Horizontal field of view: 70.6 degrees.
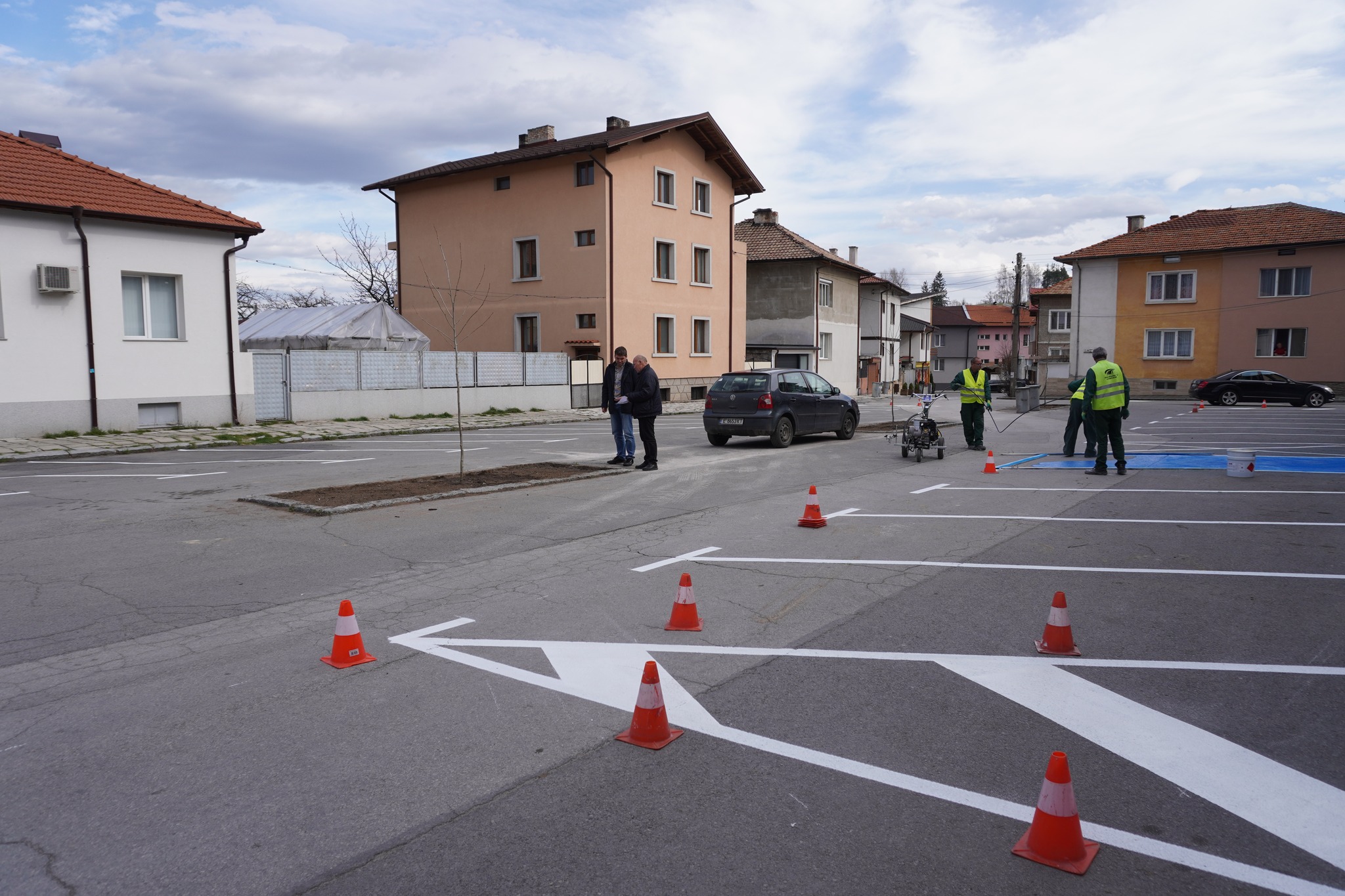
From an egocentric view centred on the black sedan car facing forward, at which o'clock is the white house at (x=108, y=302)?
The white house is roughly at 4 o'clock from the black sedan car.

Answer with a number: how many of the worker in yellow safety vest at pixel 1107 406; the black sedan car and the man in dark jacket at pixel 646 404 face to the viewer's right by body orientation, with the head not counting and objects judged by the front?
1

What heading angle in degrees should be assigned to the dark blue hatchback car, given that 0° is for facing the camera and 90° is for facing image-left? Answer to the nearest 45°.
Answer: approximately 225°

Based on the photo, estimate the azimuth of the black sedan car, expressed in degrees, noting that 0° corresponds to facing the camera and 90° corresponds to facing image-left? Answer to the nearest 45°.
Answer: approximately 270°

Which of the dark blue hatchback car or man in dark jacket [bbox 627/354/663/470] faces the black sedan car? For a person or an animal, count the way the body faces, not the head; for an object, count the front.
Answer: the dark blue hatchback car

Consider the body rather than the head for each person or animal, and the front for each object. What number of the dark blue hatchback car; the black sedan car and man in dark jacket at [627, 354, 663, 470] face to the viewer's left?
1

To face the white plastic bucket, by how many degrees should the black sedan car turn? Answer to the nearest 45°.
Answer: approximately 90° to its right

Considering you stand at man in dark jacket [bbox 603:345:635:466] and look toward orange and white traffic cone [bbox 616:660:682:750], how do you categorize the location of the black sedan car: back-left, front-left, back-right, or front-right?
back-left

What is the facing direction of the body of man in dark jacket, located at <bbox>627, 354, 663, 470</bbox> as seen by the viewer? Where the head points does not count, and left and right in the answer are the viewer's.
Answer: facing to the left of the viewer

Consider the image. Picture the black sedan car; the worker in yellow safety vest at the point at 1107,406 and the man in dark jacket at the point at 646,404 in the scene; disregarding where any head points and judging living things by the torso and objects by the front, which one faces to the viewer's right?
the black sedan car

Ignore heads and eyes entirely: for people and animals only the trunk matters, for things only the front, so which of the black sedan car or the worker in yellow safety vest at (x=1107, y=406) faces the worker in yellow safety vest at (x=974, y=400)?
the worker in yellow safety vest at (x=1107, y=406)
